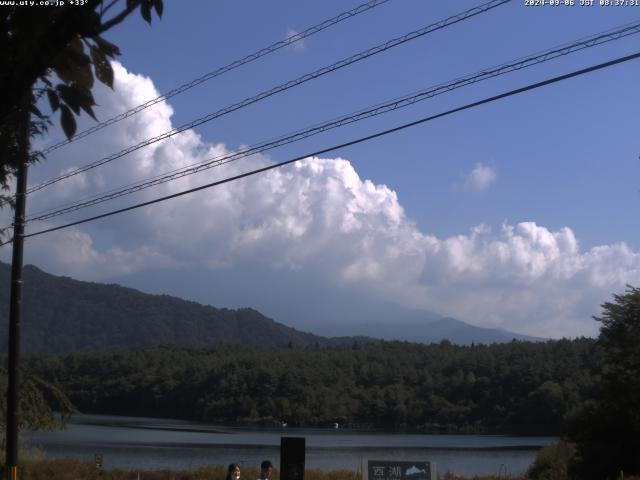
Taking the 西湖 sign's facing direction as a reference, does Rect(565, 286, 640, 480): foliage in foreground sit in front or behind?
behind

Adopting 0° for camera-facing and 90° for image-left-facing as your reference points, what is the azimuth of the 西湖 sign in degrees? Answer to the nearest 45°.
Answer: approximately 0°

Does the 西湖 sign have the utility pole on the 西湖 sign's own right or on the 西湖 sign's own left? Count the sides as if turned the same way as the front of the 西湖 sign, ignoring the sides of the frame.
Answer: on the 西湖 sign's own right

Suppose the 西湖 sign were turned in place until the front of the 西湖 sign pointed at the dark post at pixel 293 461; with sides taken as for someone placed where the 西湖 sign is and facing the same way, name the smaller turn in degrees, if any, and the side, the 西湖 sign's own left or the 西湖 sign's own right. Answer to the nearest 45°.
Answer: approximately 90° to the 西湖 sign's own right
